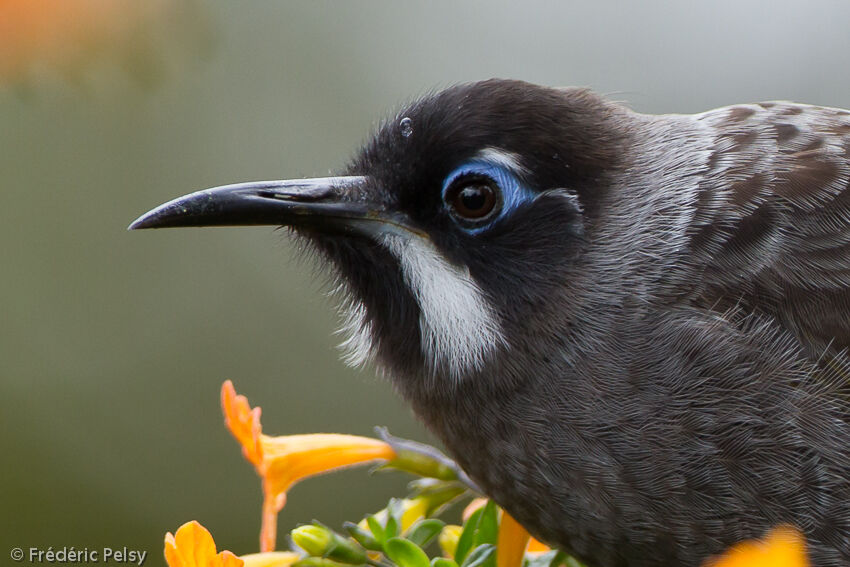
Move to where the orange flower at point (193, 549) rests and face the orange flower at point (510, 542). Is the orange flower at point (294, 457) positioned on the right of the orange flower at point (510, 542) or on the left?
left

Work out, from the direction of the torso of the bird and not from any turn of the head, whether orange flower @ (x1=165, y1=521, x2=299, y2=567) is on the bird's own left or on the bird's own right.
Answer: on the bird's own left

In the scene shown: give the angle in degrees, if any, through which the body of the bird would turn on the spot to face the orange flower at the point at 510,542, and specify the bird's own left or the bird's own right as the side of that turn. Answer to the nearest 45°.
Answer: approximately 45° to the bird's own left

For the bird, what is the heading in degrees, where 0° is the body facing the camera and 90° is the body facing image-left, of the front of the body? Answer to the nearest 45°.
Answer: approximately 90°
